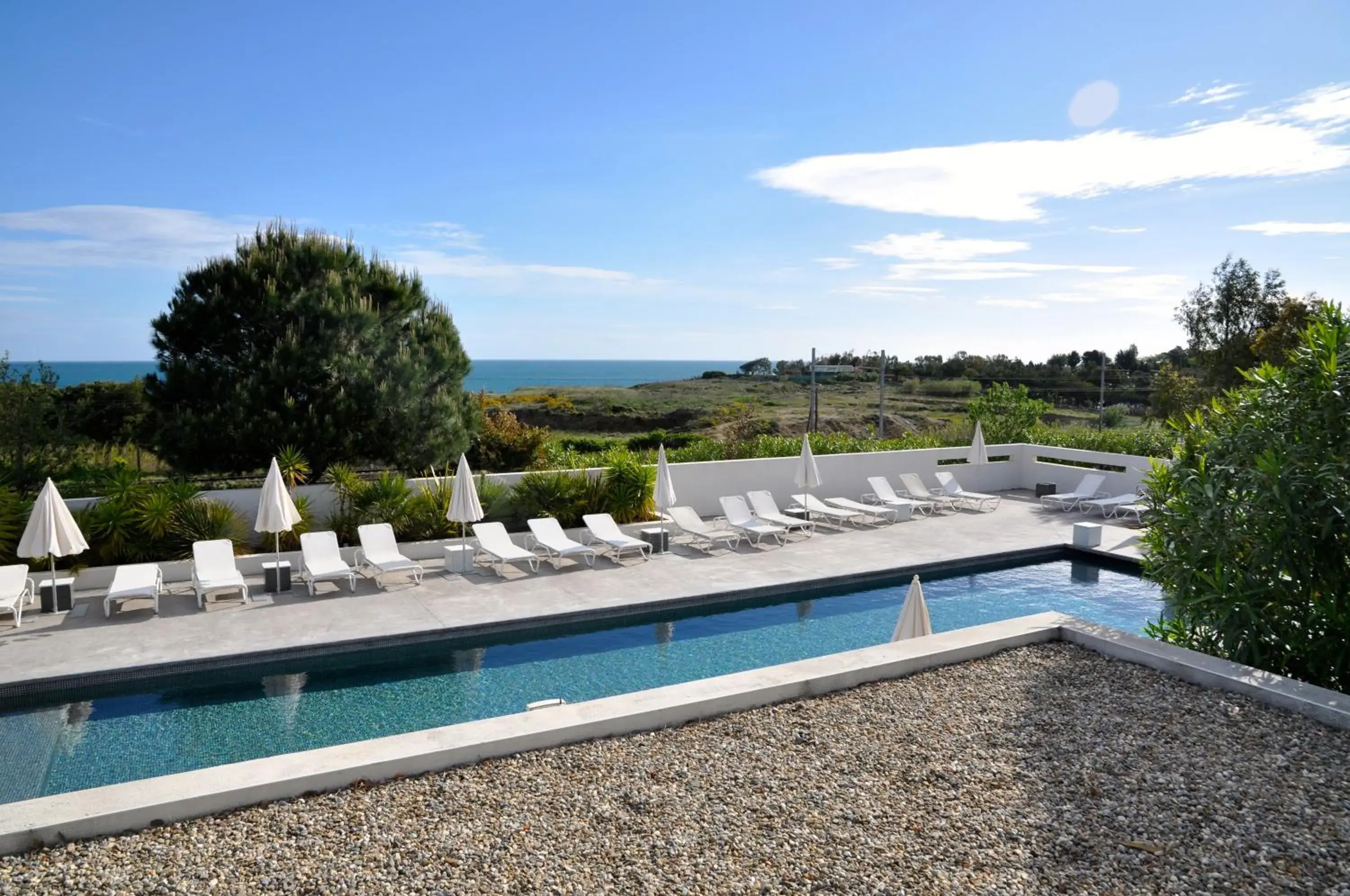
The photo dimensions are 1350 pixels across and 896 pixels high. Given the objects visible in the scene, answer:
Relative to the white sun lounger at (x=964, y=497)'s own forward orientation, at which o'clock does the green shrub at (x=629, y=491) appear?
The green shrub is roughly at 3 o'clock from the white sun lounger.

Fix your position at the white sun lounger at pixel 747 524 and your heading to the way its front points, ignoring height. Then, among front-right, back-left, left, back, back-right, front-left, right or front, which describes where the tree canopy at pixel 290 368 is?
back-right

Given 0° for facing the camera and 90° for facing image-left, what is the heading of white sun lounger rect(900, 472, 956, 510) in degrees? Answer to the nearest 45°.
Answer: approximately 315°

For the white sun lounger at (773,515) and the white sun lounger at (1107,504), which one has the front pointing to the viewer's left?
the white sun lounger at (1107,504)

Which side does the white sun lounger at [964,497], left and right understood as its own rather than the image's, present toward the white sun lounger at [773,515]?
right

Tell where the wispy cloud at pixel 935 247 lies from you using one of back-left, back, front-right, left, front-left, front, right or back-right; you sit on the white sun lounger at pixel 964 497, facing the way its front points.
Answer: back-left

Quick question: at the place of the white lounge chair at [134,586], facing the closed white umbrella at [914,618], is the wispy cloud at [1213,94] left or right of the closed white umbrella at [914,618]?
left

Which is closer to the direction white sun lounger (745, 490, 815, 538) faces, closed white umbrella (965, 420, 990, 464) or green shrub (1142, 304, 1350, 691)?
the green shrub

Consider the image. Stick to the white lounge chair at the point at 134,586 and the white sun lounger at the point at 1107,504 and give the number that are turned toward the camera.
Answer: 1

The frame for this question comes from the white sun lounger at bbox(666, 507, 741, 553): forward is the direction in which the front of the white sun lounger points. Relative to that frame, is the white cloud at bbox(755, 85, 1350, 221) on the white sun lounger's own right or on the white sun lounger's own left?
on the white sun lounger's own left

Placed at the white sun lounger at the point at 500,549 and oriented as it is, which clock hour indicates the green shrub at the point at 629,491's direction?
The green shrub is roughly at 9 o'clock from the white sun lounger.
